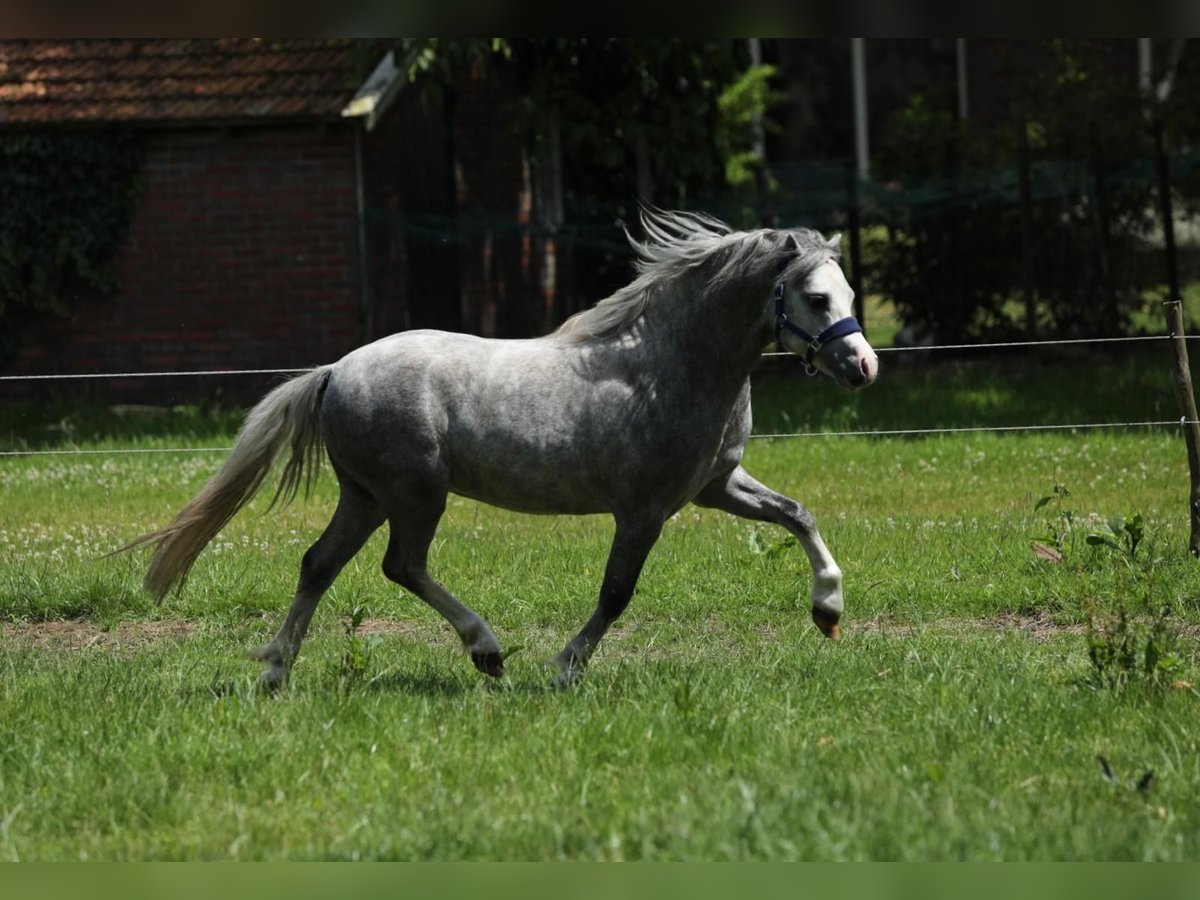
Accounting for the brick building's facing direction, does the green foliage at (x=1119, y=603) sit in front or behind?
in front

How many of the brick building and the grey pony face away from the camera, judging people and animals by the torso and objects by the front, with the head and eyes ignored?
0

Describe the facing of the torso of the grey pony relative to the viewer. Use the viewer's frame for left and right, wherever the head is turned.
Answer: facing to the right of the viewer

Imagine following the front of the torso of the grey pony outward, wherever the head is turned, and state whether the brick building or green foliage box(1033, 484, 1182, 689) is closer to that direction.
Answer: the green foliage

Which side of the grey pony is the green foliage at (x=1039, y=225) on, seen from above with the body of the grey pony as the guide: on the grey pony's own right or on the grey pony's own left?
on the grey pony's own left

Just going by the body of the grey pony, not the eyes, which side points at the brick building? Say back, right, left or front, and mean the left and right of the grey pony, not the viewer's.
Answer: left

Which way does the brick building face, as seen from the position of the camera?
facing the viewer and to the right of the viewer

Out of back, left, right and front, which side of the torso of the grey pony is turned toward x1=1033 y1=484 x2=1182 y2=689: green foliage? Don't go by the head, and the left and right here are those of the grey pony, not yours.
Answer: front
